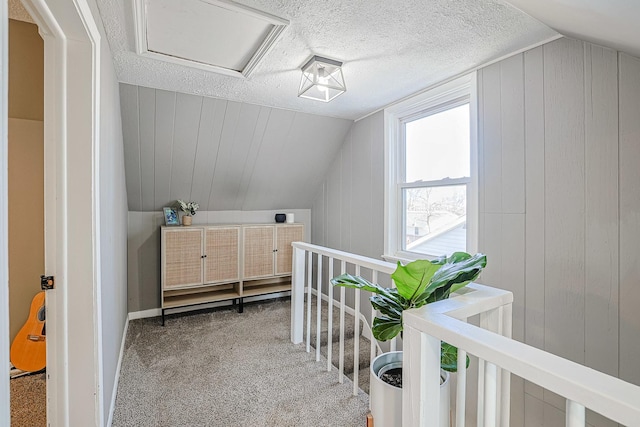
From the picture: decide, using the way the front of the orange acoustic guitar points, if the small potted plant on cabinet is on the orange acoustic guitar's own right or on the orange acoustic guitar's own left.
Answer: on the orange acoustic guitar's own left

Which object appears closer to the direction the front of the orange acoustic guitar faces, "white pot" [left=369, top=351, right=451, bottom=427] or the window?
the white pot

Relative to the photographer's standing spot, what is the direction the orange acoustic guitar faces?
facing the viewer

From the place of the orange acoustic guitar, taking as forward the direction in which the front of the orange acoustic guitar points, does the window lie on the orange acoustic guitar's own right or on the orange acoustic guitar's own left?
on the orange acoustic guitar's own left

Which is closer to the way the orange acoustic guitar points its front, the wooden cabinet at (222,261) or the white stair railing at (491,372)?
the white stair railing

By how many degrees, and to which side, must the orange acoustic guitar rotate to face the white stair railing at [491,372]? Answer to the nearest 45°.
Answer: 0° — it already faces it

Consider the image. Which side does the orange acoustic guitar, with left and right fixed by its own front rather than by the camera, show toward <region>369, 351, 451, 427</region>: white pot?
front

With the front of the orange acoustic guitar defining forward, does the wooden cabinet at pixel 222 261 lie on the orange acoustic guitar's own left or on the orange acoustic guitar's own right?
on the orange acoustic guitar's own left

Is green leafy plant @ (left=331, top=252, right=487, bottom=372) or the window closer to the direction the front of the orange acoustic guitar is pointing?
the green leafy plant

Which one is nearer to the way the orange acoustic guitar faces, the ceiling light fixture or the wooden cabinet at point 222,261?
the ceiling light fixture

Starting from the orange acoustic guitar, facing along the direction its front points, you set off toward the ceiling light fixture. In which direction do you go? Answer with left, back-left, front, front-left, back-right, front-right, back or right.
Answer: front-left
